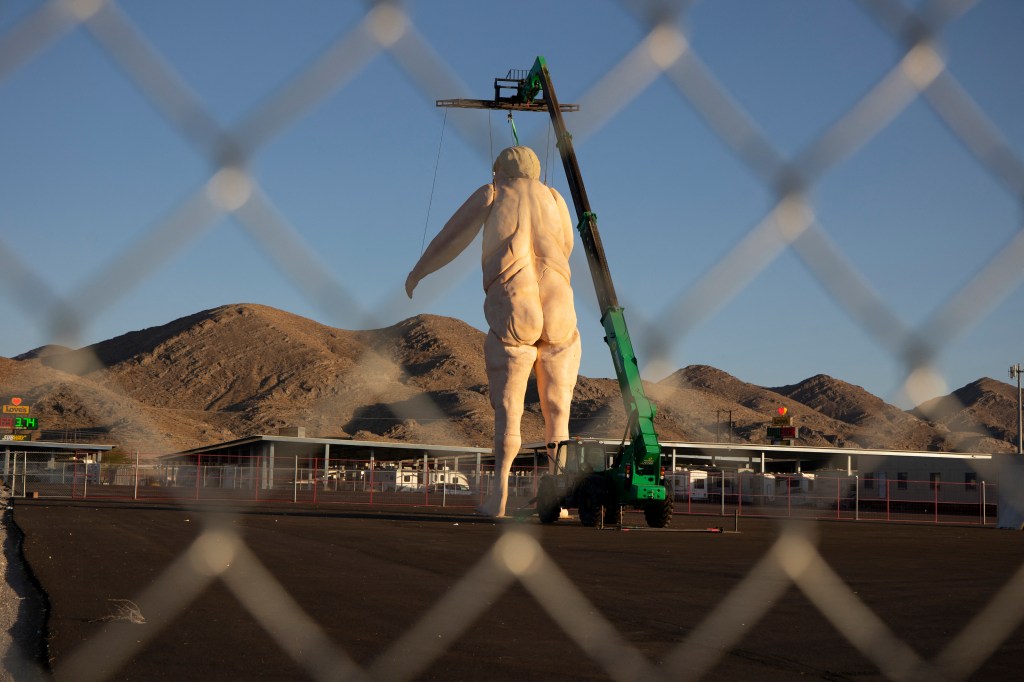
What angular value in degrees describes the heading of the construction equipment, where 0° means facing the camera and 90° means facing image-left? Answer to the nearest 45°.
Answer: approximately 135°
